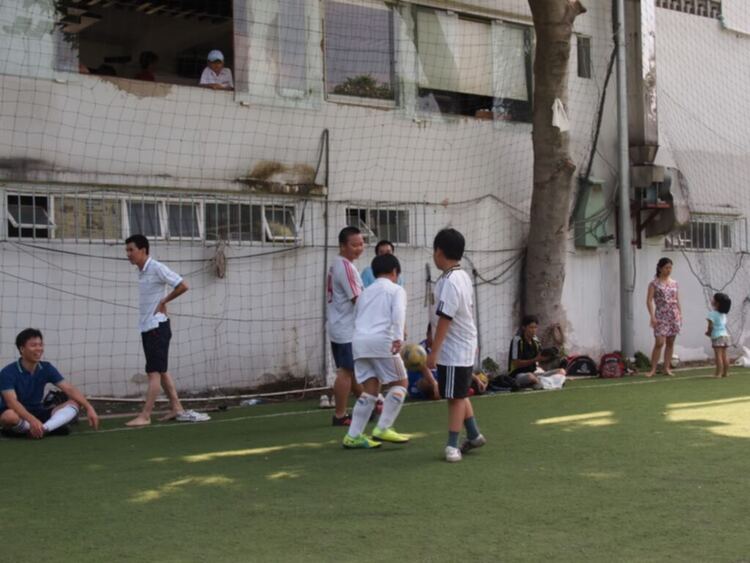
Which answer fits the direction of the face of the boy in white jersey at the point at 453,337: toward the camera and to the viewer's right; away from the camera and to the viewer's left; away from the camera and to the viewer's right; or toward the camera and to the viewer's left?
away from the camera and to the viewer's left

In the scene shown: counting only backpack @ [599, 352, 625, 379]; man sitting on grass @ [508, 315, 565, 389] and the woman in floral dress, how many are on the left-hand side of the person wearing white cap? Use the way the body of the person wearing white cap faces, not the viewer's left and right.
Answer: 3

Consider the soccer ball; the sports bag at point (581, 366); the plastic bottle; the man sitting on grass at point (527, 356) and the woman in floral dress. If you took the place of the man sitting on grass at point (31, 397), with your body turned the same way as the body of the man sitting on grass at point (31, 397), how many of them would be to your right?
0

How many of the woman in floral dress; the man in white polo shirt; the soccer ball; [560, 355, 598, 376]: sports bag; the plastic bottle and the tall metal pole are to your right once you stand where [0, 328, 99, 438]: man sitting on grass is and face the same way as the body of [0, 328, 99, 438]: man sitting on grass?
0

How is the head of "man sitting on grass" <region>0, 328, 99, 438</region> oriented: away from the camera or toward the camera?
toward the camera

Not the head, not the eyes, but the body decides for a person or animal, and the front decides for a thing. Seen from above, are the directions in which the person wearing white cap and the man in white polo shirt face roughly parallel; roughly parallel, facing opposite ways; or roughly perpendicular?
roughly perpendicular

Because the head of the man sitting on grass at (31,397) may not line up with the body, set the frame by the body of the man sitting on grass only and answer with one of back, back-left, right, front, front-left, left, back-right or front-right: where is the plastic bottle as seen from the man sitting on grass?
left

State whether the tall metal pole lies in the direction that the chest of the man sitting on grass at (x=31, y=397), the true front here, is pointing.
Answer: no

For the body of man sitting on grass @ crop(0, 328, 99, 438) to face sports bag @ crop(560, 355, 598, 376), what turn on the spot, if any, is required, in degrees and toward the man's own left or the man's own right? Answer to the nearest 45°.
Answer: approximately 90° to the man's own left

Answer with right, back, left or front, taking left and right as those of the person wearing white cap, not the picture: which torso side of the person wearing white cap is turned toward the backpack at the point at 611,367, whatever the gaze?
left

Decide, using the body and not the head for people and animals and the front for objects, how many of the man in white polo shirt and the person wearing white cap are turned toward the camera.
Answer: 1

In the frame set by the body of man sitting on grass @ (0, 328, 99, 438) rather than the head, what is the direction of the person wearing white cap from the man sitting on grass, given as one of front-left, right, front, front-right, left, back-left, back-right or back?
left

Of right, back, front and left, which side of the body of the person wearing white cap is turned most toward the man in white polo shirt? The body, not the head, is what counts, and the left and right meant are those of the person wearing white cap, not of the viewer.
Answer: front

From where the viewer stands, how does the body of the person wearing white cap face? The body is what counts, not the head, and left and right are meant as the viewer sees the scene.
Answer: facing the viewer
